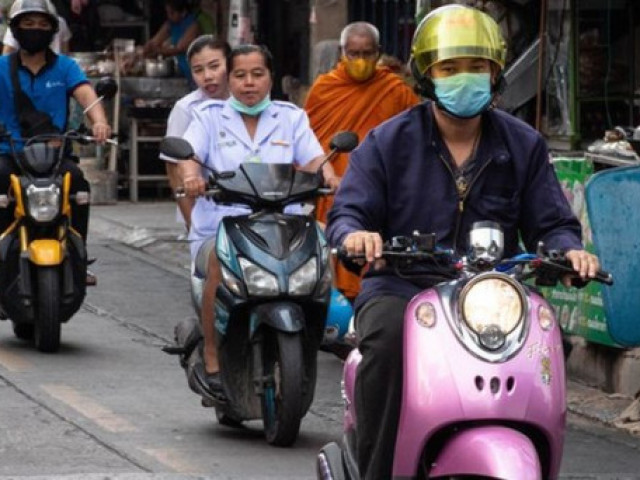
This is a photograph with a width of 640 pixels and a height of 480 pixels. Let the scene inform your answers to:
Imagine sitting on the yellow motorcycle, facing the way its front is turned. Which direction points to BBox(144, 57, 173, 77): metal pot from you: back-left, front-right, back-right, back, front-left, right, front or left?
back

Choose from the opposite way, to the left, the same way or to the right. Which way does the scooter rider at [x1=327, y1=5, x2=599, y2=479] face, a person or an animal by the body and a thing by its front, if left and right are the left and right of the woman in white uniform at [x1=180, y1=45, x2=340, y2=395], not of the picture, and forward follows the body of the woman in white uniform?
the same way

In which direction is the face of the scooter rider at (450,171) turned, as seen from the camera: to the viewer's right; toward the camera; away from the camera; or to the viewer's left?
toward the camera

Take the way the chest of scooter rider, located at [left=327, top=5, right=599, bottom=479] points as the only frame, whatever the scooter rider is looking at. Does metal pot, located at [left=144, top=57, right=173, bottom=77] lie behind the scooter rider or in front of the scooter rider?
behind

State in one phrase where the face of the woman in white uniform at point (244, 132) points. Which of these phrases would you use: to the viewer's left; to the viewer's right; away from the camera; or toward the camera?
toward the camera

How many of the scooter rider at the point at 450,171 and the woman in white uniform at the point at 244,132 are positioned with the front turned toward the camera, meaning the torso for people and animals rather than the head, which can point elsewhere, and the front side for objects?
2

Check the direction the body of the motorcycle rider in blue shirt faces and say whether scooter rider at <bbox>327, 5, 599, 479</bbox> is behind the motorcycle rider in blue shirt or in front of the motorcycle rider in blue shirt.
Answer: in front

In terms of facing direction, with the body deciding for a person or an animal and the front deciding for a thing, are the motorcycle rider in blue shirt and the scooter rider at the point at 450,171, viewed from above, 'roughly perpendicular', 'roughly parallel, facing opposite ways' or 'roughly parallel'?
roughly parallel

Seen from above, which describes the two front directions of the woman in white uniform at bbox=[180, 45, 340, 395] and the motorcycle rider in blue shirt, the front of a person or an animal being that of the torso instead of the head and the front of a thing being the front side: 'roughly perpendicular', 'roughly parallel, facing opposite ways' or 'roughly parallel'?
roughly parallel

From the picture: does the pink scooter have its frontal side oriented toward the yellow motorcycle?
no

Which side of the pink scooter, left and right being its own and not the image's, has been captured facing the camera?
front

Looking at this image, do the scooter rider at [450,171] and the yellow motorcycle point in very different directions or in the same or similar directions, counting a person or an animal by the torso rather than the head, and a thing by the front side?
same or similar directions

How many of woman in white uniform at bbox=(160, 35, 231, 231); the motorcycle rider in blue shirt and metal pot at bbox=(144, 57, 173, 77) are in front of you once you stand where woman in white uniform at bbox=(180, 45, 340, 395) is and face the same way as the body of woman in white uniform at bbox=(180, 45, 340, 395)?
0

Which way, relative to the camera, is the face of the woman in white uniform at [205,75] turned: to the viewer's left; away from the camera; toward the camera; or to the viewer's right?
toward the camera

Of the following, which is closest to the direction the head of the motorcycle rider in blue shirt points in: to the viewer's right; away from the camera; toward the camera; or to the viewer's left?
toward the camera

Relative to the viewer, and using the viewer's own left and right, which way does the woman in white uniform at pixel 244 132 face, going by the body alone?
facing the viewer
